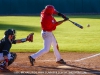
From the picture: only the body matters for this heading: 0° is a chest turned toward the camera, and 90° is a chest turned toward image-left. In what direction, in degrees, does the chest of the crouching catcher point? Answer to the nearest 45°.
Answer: approximately 270°
